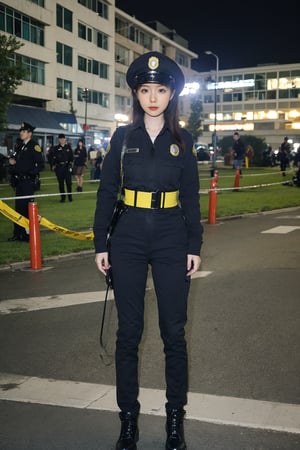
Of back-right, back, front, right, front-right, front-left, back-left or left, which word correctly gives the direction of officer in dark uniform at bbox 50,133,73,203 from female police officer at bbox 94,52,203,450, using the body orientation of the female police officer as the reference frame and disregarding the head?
back

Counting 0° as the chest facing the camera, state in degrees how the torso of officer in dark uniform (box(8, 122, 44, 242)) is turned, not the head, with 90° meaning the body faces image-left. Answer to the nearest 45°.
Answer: approximately 45°

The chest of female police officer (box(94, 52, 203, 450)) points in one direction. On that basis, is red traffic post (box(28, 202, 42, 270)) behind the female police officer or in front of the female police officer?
behind

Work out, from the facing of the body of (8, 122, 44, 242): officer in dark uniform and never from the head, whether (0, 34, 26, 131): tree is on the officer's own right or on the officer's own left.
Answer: on the officer's own right

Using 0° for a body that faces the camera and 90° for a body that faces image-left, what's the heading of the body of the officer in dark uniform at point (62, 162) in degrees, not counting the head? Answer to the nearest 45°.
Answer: approximately 0°

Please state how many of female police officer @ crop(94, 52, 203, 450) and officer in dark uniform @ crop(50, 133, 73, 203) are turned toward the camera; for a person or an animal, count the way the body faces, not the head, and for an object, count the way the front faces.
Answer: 2

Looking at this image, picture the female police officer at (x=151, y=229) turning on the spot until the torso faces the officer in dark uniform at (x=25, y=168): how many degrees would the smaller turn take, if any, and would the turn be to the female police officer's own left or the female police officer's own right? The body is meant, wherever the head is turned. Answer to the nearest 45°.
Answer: approximately 180°
